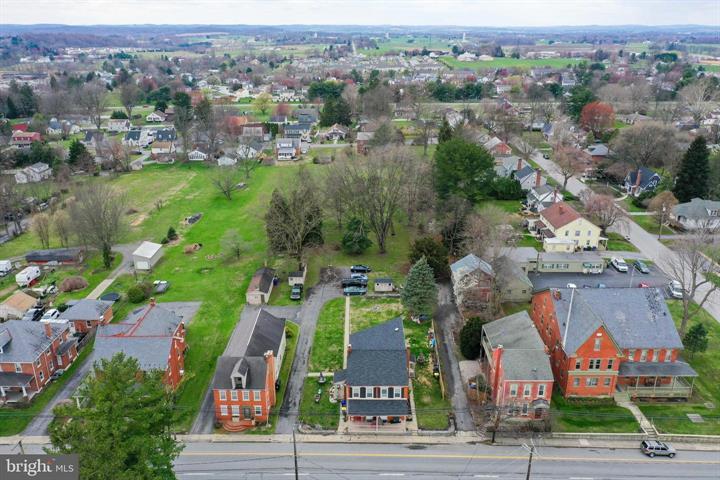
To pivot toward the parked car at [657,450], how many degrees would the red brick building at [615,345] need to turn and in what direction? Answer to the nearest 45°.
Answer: approximately 45° to its left

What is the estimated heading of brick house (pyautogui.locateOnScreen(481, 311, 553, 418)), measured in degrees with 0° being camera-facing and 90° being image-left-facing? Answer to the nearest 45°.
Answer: approximately 0°

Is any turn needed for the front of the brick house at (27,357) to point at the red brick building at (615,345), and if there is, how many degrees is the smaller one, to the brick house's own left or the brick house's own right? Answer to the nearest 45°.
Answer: approximately 45° to the brick house's own left

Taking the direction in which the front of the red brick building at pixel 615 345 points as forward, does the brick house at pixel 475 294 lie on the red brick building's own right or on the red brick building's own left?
on the red brick building's own right

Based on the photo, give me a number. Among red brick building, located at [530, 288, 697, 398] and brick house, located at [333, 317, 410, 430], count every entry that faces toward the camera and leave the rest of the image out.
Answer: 2

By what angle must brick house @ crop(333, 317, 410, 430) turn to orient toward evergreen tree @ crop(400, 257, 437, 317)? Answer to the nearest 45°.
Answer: approximately 180°

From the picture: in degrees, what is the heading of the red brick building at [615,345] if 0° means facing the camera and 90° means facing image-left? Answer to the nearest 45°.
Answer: approximately 0°

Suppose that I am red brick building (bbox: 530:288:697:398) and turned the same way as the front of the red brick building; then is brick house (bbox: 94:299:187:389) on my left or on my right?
on my right

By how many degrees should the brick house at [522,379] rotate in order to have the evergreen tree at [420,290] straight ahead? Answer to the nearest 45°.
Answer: approximately 135° to its right
